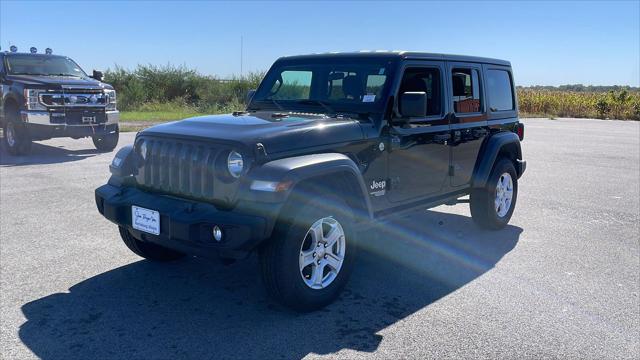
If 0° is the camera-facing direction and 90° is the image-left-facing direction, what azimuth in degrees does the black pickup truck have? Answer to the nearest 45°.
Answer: approximately 315°
